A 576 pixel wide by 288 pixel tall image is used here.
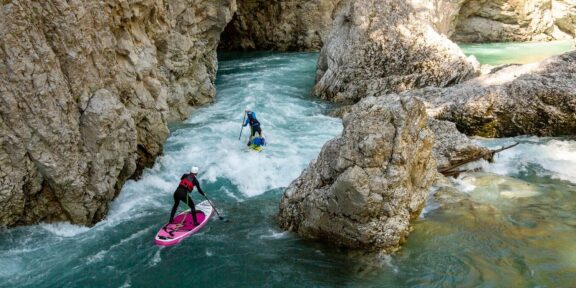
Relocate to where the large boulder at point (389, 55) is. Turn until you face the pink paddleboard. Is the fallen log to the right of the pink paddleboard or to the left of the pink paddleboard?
left

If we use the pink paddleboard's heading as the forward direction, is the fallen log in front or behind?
in front

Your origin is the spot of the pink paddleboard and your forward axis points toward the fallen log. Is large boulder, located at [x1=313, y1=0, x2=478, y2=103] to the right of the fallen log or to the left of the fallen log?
left

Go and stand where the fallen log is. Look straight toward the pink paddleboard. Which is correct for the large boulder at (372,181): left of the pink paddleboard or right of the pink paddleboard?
left

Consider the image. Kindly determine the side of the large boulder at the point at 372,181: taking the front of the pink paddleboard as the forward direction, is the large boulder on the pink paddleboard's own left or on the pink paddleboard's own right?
on the pink paddleboard's own right

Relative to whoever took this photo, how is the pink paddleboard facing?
facing away from the viewer and to the right of the viewer

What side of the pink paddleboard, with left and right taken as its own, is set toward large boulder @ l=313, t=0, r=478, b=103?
front
